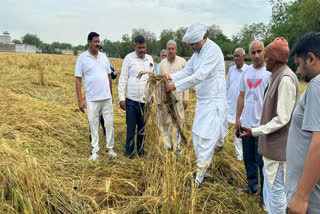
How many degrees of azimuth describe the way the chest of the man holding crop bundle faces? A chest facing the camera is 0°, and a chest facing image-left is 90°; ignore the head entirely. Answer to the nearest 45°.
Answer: approximately 90°

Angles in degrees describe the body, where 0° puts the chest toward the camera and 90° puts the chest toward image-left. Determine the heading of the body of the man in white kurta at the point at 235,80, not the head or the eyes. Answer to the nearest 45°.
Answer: approximately 45°
